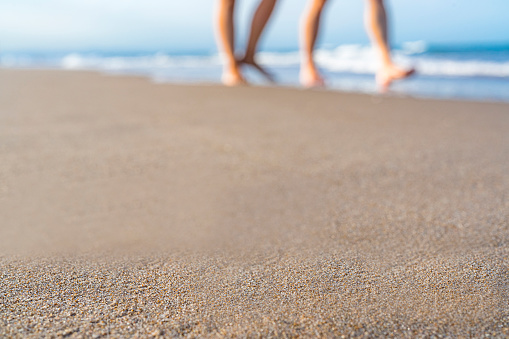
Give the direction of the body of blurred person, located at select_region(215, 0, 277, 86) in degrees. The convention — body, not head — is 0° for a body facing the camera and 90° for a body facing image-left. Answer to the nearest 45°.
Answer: approximately 270°

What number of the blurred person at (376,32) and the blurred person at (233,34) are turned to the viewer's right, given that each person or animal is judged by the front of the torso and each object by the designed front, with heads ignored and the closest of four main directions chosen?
2

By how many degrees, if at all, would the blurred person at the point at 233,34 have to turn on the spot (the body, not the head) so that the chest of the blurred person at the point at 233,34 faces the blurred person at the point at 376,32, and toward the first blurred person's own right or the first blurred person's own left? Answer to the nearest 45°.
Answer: approximately 45° to the first blurred person's own right

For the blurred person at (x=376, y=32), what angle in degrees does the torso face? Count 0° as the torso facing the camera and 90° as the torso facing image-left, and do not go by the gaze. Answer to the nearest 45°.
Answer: approximately 270°
